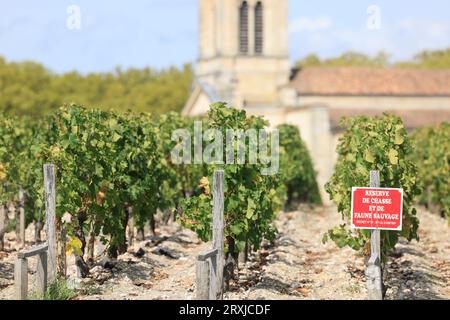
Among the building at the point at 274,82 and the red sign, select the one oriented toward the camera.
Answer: the red sign

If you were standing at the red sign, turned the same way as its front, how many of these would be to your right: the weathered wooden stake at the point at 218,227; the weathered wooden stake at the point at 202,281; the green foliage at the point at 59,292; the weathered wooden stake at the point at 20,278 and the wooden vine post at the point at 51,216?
5

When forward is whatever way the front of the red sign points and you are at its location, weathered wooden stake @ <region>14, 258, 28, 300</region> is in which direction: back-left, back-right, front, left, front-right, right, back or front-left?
right

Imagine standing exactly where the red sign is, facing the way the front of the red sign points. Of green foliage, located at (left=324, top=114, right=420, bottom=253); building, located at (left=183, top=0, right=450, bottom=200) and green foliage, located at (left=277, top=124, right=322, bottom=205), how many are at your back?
3

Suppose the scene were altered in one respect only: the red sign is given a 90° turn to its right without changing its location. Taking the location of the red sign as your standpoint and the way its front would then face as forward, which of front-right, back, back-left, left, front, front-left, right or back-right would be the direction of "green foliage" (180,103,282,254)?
front-right

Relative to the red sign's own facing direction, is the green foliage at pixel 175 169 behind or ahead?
behind

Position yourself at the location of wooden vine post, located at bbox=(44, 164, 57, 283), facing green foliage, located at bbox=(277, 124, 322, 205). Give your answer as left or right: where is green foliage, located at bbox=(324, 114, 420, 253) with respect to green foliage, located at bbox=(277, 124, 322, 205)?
right

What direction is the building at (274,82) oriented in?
to the viewer's left

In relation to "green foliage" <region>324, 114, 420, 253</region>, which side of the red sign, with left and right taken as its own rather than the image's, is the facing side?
back

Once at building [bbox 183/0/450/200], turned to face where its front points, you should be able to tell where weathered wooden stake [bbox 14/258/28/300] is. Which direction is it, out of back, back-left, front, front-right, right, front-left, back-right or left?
left

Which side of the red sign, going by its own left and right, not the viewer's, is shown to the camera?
front

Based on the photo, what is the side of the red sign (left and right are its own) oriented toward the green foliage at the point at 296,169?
back

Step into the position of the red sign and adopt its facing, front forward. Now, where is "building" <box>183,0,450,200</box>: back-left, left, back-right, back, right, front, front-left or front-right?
back

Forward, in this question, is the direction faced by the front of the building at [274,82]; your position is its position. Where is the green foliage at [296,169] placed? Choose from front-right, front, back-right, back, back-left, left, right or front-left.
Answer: left
